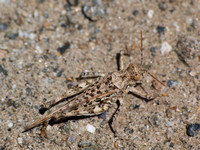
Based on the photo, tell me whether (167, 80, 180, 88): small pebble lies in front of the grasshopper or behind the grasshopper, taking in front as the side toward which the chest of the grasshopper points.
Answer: in front

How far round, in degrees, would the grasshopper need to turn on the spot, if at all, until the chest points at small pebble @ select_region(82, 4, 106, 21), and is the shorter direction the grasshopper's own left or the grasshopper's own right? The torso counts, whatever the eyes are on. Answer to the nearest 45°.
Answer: approximately 45° to the grasshopper's own left

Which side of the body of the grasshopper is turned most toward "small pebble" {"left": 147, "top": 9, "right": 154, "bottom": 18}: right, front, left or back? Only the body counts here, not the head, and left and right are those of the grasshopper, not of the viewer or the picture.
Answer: front

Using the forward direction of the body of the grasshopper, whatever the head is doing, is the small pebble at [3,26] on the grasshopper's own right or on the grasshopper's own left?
on the grasshopper's own left

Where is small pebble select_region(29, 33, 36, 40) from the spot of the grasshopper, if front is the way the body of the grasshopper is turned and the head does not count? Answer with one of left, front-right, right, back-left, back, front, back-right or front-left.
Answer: left

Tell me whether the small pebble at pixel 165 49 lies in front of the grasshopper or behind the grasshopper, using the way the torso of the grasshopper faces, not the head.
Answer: in front

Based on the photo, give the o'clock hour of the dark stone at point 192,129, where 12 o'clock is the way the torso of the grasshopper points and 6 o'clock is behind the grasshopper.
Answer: The dark stone is roughly at 2 o'clock from the grasshopper.

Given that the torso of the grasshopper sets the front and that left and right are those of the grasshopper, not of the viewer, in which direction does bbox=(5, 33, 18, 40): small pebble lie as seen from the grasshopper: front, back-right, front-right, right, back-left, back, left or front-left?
left

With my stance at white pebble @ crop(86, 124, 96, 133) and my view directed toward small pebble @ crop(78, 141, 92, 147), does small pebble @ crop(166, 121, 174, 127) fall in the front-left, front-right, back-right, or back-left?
back-left

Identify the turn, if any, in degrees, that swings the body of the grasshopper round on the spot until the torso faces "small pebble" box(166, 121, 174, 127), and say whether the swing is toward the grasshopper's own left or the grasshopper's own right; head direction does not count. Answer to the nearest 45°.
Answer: approximately 45° to the grasshopper's own right

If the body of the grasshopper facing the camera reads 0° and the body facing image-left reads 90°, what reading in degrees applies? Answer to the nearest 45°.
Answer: approximately 225°

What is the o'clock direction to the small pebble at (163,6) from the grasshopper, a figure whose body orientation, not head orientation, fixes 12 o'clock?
The small pebble is roughly at 12 o'clock from the grasshopper.

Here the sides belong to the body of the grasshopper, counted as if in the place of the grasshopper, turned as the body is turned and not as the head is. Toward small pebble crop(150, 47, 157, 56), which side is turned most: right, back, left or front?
front

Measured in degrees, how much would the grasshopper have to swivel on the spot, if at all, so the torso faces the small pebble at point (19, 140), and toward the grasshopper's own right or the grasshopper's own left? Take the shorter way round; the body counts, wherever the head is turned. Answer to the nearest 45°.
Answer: approximately 135° to the grasshopper's own left
